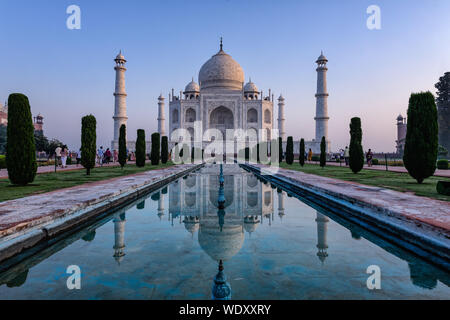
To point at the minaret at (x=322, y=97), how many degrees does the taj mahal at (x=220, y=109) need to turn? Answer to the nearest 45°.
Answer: approximately 45° to its left

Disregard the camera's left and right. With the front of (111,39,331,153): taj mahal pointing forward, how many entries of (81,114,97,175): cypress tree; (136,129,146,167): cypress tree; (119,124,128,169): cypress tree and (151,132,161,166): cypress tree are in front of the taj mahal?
4

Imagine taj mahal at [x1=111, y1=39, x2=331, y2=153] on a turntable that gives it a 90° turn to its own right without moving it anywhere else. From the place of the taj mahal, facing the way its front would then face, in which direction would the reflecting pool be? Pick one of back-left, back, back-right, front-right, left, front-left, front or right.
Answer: left

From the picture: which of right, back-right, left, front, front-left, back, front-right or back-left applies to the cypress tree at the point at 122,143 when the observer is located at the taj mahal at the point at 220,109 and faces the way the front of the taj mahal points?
front

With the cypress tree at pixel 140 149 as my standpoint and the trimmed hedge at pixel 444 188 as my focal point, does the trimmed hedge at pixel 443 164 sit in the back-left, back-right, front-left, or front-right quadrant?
front-left

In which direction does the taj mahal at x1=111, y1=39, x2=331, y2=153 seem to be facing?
toward the camera

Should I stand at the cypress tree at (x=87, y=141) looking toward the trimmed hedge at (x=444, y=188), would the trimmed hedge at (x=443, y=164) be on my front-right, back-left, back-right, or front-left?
front-left

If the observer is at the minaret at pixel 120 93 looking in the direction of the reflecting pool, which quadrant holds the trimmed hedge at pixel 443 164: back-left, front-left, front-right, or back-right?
front-left

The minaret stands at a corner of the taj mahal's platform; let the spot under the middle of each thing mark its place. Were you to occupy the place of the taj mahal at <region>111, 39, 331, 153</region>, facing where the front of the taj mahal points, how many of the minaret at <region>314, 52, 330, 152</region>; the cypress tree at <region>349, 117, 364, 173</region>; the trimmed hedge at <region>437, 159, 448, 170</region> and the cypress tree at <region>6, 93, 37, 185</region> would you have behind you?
0

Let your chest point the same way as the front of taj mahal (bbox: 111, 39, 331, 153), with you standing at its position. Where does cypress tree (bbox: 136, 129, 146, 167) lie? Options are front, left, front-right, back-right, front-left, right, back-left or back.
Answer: front

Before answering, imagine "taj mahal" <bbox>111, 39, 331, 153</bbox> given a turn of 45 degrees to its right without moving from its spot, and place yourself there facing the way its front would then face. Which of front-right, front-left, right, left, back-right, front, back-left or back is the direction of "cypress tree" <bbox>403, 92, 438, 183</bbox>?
front-left

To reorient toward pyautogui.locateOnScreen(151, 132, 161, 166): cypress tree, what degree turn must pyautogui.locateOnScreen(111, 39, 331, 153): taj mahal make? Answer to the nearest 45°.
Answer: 0° — it already faces it

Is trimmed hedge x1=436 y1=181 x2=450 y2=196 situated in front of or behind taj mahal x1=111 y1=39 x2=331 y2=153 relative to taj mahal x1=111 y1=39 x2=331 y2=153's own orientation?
in front

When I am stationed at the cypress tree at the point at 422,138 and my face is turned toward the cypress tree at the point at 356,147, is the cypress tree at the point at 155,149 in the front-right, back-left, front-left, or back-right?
front-left

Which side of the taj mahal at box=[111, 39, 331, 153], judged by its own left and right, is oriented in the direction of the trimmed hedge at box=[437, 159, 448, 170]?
front

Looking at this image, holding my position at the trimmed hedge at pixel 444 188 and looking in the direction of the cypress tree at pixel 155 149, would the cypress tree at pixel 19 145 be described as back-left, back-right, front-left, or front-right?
front-left

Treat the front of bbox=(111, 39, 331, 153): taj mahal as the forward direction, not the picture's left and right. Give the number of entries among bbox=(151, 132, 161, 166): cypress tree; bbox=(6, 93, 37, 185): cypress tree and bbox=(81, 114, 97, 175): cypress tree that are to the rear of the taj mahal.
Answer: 0

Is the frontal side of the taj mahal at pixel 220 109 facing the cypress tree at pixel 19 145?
yes

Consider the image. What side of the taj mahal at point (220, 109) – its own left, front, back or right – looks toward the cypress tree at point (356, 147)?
front

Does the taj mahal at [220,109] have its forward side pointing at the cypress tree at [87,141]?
yes
